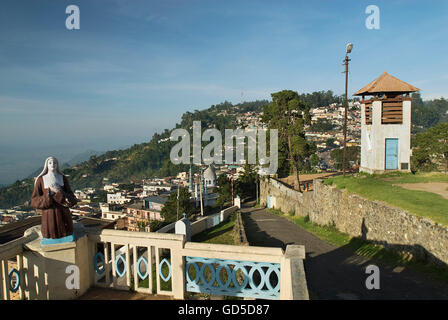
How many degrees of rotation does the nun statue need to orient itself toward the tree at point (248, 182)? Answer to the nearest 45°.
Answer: approximately 135° to its left

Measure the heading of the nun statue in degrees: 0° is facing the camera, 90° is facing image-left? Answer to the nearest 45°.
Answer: approximately 0°

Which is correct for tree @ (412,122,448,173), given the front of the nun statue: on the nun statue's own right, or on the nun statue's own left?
on the nun statue's own left

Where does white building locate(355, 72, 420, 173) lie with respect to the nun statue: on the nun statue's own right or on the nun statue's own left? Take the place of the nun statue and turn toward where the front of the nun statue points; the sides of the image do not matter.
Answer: on the nun statue's own left

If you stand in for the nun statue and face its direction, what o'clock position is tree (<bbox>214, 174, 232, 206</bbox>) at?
The tree is roughly at 7 o'clock from the nun statue.

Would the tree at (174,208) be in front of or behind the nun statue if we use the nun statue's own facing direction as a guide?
behind

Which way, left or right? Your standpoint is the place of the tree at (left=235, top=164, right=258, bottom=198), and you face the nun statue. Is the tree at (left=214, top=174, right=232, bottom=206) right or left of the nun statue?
right

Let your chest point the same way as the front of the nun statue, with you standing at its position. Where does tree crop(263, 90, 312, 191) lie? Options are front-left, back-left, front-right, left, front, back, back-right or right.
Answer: back-left

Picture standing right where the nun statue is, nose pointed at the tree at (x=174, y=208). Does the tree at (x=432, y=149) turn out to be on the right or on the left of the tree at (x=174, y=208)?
right
